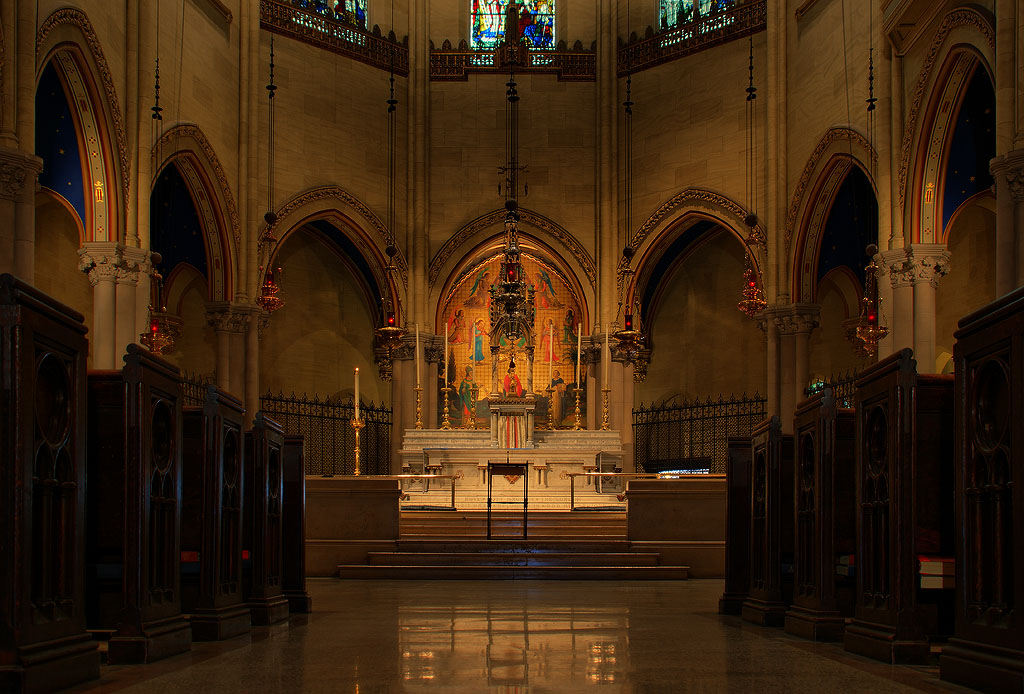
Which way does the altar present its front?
toward the camera

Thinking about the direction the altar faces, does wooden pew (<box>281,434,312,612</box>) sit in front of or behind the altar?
in front

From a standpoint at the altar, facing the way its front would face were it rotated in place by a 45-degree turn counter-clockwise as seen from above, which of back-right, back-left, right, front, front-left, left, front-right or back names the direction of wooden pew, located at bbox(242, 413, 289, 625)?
front-right

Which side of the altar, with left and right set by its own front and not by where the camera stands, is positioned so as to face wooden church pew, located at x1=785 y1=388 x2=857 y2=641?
front

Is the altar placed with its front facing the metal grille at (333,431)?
no

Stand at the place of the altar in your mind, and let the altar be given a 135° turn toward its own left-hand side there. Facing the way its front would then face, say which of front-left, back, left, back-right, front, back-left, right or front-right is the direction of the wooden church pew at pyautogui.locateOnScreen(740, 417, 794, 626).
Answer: back-right

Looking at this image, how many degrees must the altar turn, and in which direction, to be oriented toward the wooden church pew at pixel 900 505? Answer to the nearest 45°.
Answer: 0° — it already faces it

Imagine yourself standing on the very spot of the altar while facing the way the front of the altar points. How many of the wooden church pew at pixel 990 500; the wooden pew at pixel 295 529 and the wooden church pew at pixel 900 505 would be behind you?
0

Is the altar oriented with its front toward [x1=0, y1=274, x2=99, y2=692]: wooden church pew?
yes

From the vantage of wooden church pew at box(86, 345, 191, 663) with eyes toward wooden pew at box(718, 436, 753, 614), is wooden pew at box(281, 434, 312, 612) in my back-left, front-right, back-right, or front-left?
front-left

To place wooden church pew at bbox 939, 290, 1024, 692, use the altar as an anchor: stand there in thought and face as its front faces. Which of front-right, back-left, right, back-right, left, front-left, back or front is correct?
front

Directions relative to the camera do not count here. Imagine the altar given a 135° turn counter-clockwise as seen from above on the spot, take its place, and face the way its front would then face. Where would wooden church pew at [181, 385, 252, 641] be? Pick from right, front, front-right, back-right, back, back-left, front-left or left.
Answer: back-right

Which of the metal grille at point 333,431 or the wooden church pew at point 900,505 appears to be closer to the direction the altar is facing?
the wooden church pew
